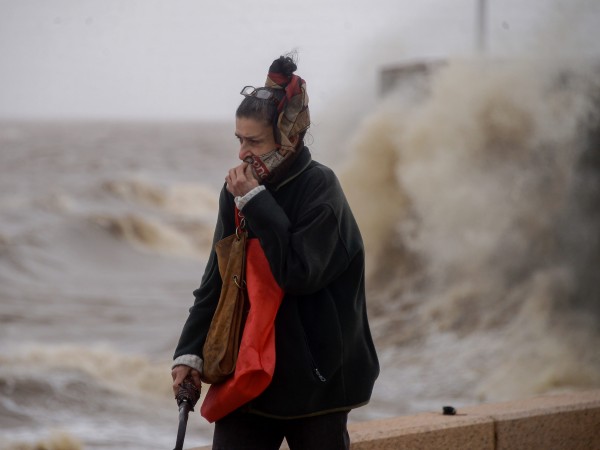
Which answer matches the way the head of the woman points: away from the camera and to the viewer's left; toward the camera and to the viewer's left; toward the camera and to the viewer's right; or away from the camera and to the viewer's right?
toward the camera and to the viewer's left

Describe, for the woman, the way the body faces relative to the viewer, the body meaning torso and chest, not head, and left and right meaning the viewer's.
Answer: facing the viewer and to the left of the viewer

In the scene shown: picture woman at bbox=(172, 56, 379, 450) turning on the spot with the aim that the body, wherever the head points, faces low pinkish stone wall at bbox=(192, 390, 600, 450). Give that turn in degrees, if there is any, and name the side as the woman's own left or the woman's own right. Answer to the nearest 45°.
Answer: approximately 180°
